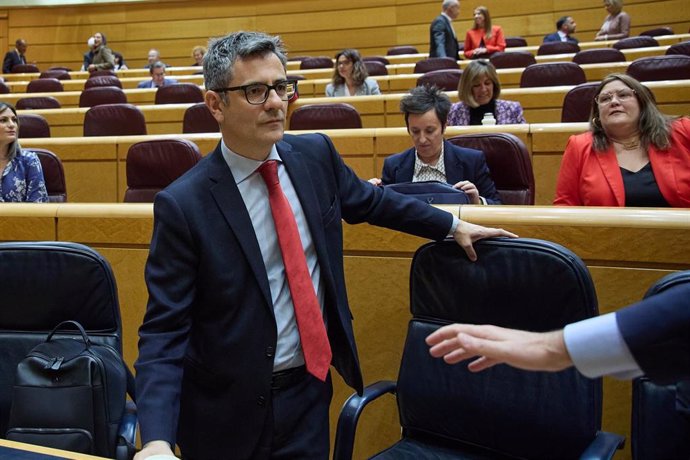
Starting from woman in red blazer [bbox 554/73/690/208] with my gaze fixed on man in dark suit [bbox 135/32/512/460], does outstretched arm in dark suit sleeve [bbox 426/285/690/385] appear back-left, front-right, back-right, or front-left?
front-left

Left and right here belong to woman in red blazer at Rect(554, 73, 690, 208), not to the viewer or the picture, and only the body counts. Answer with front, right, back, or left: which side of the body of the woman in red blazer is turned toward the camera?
front

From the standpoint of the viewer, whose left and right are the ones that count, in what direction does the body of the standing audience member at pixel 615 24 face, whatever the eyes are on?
facing the viewer and to the left of the viewer

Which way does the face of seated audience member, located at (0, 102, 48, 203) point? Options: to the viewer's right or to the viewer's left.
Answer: to the viewer's right

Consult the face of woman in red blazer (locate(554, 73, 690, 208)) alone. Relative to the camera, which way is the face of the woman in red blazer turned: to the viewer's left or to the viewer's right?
to the viewer's left

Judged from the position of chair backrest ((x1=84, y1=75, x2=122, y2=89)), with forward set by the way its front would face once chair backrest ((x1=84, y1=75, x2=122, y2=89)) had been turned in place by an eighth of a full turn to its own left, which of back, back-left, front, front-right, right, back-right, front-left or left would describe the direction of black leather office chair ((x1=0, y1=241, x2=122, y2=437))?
front-right

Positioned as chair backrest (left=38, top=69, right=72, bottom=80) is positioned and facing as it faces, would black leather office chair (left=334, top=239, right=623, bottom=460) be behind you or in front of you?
in front

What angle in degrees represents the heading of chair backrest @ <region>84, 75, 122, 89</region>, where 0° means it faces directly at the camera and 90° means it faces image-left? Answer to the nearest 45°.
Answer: approximately 0°

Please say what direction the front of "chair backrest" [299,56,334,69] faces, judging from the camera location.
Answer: facing the viewer

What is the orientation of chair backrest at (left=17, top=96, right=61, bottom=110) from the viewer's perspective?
toward the camera
